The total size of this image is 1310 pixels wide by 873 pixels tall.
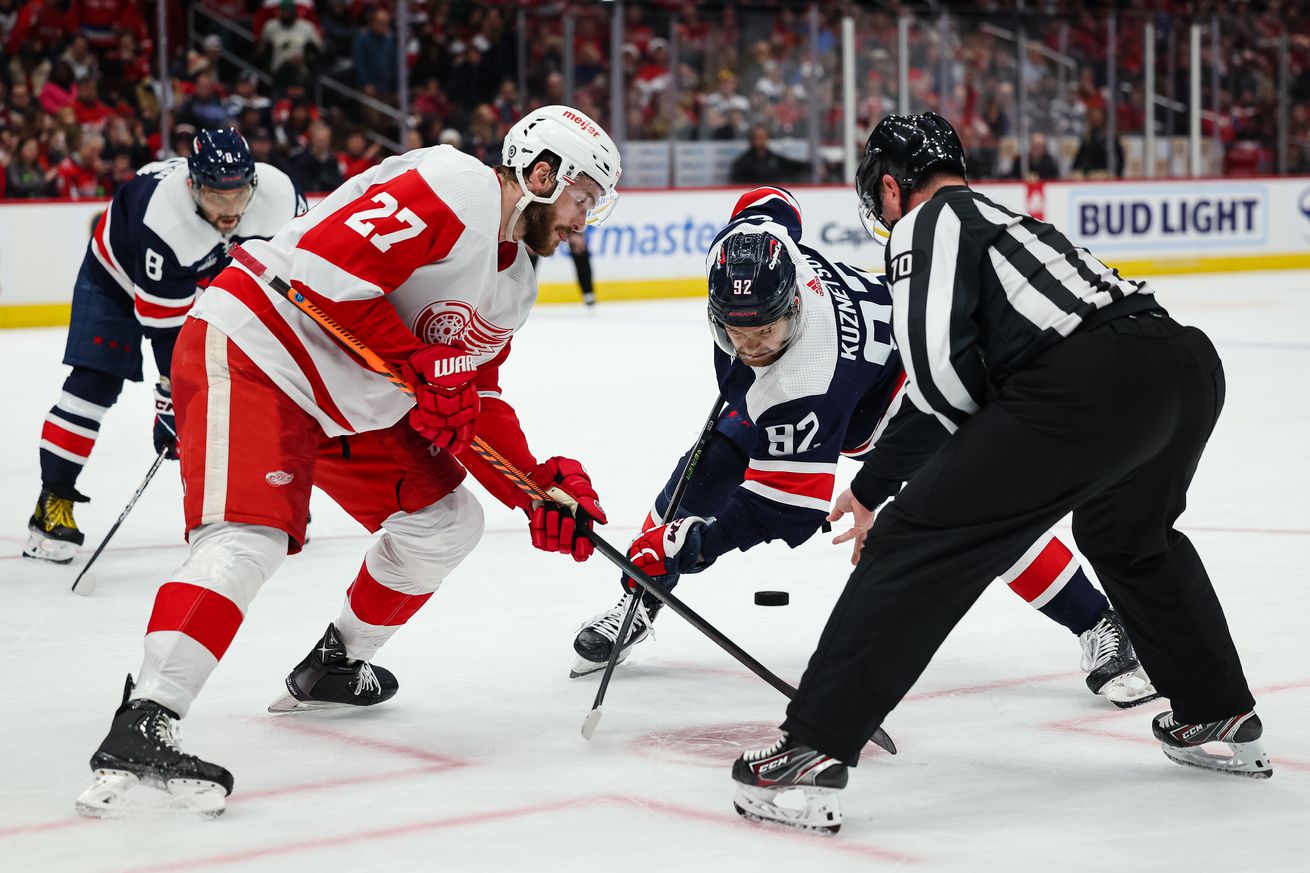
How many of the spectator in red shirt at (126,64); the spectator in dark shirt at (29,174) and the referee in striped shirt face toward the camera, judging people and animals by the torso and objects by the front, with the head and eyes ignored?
2

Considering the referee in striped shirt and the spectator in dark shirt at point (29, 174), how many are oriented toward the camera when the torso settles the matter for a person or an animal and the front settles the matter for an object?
1

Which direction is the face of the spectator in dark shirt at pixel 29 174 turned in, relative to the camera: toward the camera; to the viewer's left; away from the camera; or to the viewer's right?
toward the camera

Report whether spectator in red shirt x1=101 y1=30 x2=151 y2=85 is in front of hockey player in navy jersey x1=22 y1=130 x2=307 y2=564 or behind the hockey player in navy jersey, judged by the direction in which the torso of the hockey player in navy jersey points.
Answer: behind

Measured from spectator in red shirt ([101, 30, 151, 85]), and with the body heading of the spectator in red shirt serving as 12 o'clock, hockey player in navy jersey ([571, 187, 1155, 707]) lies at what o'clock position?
The hockey player in navy jersey is roughly at 12 o'clock from the spectator in red shirt.

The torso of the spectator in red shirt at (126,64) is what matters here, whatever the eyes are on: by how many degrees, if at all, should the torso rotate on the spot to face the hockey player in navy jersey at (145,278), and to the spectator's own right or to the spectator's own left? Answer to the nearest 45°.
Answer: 0° — they already face them

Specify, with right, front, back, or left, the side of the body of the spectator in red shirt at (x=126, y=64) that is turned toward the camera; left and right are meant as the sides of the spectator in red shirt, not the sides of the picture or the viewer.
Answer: front

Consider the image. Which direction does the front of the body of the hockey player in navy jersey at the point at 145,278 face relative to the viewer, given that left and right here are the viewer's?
facing the viewer and to the right of the viewer

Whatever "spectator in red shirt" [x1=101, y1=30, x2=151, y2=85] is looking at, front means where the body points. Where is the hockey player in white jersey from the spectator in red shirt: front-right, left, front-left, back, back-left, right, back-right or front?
front

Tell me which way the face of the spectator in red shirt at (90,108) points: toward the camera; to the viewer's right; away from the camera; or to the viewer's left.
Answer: toward the camera

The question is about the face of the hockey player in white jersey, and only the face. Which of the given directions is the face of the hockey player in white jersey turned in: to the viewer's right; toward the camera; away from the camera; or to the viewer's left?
to the viewer's right

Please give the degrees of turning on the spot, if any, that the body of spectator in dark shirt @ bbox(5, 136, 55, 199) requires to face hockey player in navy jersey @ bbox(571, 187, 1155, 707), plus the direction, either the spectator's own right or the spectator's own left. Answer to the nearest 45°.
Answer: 0° — they already face them

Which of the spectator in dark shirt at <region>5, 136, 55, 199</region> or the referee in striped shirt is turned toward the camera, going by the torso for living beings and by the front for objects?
the spectator in dark shirt

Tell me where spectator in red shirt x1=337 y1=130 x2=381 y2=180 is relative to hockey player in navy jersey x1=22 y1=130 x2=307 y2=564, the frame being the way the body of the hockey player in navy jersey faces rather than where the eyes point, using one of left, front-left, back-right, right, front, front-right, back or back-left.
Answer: back-left

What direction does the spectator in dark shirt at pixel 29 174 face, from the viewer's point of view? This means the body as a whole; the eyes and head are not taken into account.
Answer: toward the camera

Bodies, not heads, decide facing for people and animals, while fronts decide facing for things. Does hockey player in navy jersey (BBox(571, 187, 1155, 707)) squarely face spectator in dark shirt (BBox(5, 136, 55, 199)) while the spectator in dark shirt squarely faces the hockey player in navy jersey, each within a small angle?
no
